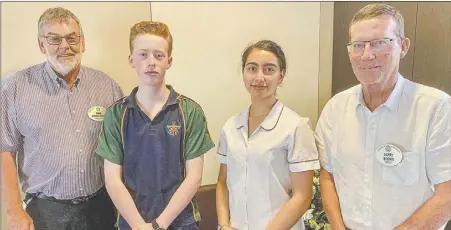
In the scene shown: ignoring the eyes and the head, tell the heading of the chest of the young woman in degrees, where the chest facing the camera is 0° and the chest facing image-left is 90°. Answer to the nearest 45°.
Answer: approximately 45°

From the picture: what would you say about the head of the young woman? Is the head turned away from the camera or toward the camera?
toward the camera

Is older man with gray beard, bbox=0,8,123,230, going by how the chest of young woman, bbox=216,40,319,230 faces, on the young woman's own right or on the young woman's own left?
on the young woman's own right

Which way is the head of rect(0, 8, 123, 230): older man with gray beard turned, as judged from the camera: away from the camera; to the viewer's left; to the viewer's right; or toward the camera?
toward the camera

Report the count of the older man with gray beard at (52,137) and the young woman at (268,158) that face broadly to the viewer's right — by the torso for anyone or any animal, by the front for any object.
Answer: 0

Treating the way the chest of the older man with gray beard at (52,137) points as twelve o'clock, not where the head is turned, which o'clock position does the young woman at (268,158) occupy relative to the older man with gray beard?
The young woman is roughly at 10 o'clock from the older man with gray beard.

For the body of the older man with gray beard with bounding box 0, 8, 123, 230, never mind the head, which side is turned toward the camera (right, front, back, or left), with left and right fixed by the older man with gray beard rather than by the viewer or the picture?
front
